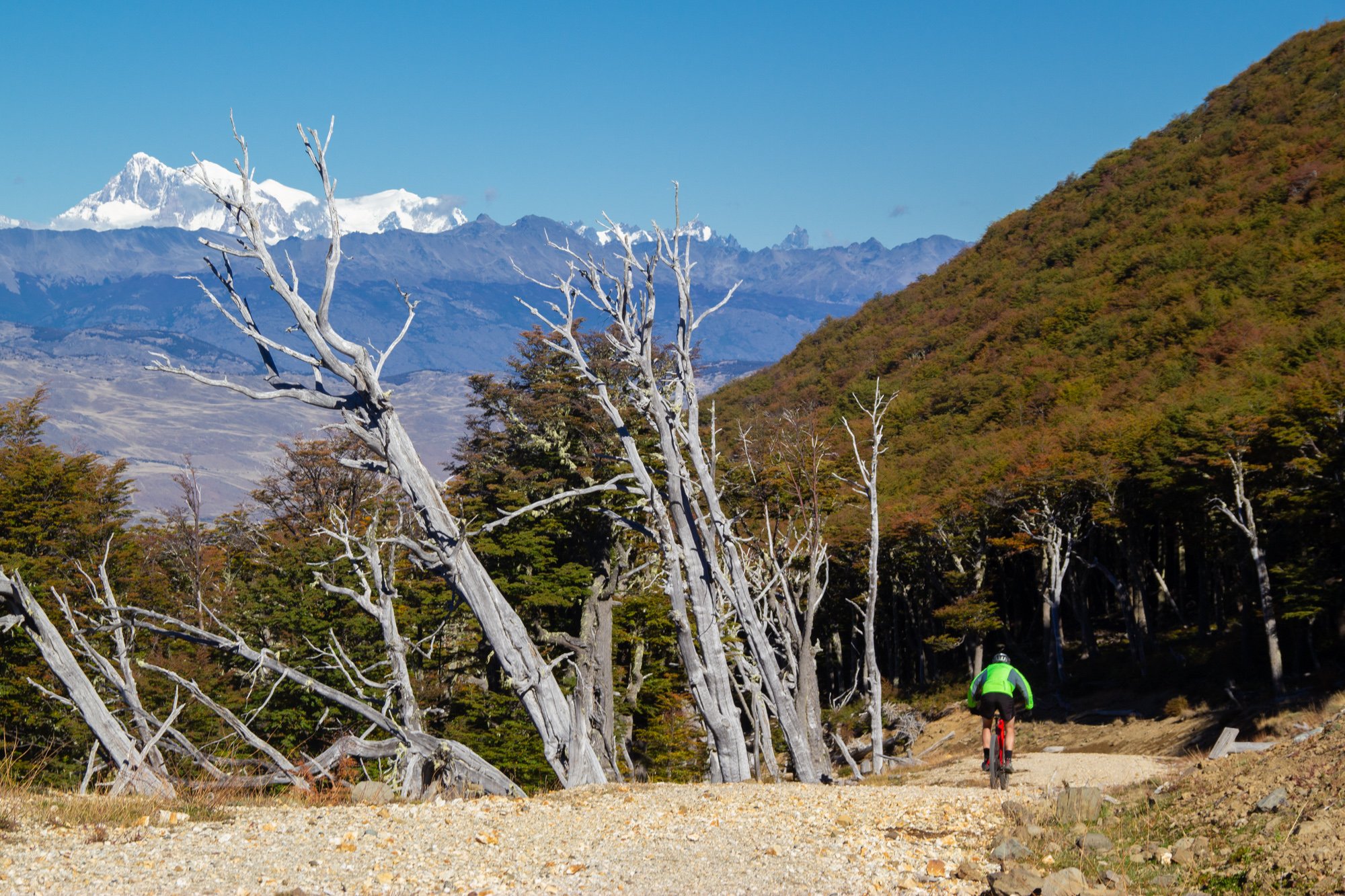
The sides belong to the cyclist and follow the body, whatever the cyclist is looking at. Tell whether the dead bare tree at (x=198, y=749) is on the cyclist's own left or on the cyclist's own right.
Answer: on the cyclist's own left

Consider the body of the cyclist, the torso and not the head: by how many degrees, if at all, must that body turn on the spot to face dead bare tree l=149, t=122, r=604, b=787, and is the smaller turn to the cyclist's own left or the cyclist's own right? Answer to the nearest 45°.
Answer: approximately 135° to the cyclist's own left

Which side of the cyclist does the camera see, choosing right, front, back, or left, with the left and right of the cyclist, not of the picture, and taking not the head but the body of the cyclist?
back

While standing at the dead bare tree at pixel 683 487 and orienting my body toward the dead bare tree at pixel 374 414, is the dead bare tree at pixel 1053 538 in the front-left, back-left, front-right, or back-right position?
back-right

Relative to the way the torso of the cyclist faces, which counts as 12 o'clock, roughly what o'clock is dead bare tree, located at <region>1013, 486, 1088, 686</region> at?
The dead bare tree is roughly at 12 o'clock from the cyclist.

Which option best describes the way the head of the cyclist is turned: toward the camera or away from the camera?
away from the camera

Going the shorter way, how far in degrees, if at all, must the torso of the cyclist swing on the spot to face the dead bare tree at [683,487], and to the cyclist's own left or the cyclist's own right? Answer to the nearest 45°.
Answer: approximately 90° to the cyclist's own left
